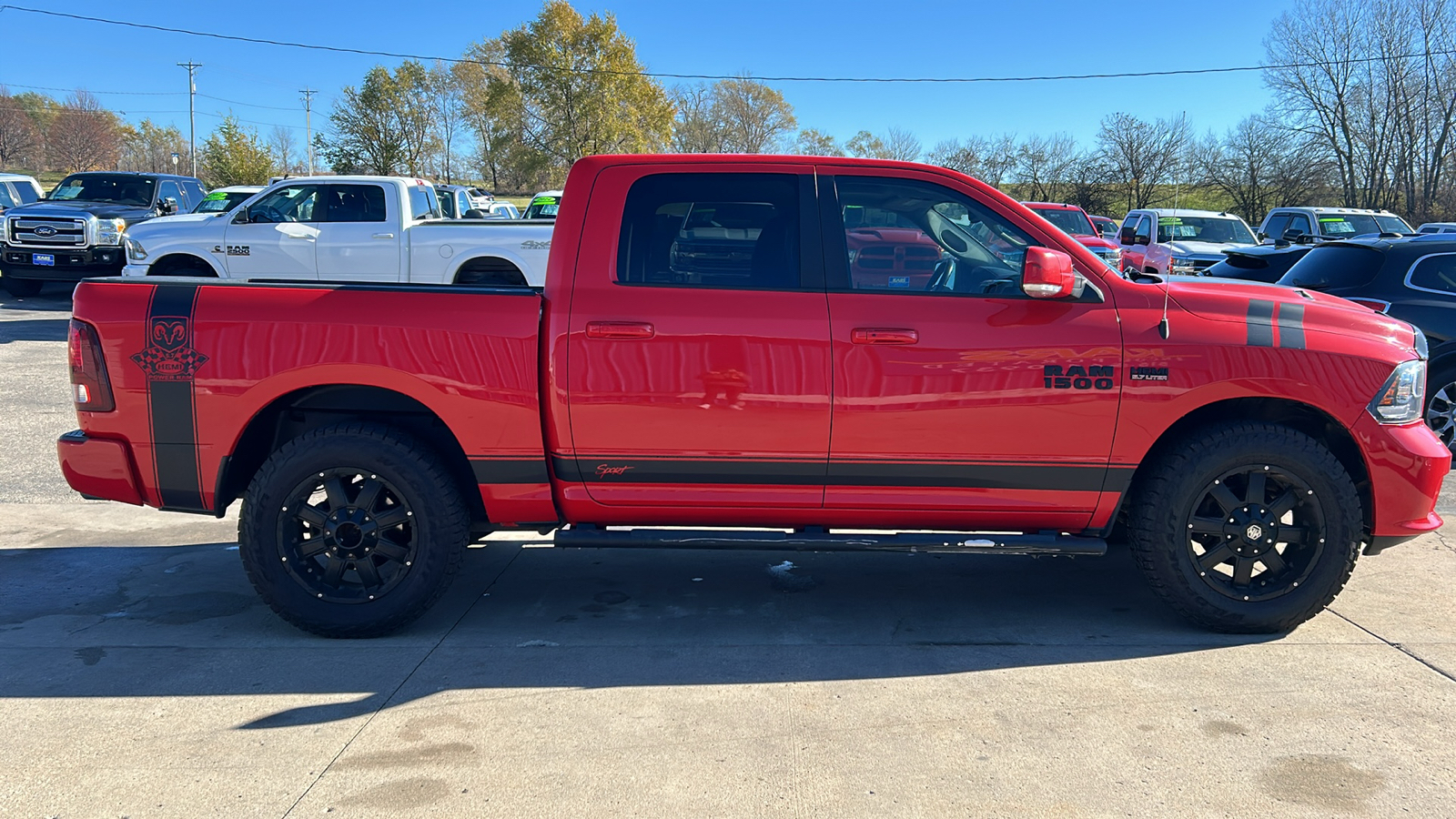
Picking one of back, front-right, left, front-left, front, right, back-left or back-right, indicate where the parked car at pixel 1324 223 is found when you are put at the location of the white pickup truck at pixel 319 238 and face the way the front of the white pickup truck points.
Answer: back

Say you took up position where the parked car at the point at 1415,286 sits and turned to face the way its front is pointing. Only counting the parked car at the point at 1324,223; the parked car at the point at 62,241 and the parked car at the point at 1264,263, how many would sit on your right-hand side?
0

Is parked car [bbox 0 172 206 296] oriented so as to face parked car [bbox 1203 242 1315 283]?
no

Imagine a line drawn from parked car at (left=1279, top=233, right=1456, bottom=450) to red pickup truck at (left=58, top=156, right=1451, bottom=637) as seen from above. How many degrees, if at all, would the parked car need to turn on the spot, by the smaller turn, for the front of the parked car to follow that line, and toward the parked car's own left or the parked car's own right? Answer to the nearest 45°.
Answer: approximately 135° to the parked car's own right

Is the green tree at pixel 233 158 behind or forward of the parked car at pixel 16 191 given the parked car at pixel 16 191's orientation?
behind

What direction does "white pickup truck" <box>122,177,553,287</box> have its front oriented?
to the viewer's left

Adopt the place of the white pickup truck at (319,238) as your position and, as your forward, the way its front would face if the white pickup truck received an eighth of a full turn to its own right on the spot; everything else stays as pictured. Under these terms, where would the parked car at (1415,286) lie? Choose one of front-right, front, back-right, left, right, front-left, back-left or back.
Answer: back

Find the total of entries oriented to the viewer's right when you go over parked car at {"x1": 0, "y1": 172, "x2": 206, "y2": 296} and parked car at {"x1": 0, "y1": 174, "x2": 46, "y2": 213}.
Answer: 0

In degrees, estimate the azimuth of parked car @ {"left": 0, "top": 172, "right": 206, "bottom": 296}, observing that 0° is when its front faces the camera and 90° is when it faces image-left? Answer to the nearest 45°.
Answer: approximately 45°

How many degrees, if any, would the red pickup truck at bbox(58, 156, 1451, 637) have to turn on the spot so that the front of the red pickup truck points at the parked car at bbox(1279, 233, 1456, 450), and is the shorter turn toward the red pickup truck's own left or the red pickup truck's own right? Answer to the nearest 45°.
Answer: approximately 45° to the red pickup truck's own left

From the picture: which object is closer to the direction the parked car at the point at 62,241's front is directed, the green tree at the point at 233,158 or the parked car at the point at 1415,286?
the parked car

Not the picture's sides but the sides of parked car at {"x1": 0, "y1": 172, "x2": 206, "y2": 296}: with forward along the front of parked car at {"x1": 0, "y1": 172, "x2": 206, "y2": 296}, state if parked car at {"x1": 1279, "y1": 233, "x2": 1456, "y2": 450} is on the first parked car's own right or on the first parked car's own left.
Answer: on the first parked car's own left

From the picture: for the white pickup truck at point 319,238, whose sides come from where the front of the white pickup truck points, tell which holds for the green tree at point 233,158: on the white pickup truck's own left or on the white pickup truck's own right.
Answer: on the white pickup truck's own right

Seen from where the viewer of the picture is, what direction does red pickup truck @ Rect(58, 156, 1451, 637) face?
facing to the right of the viewer

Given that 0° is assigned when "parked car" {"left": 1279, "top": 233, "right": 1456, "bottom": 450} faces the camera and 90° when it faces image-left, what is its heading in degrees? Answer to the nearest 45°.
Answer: approximately 225°

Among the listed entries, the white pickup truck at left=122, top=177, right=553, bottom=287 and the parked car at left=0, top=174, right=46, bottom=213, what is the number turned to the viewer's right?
0

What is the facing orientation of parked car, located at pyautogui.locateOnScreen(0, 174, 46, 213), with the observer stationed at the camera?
facing the viewer and to the left of the viewer

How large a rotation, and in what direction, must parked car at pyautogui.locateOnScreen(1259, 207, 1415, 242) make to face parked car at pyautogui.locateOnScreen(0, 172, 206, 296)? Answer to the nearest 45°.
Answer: approximately 90° to its right

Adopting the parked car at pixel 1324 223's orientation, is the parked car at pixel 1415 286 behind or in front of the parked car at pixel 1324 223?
in front
